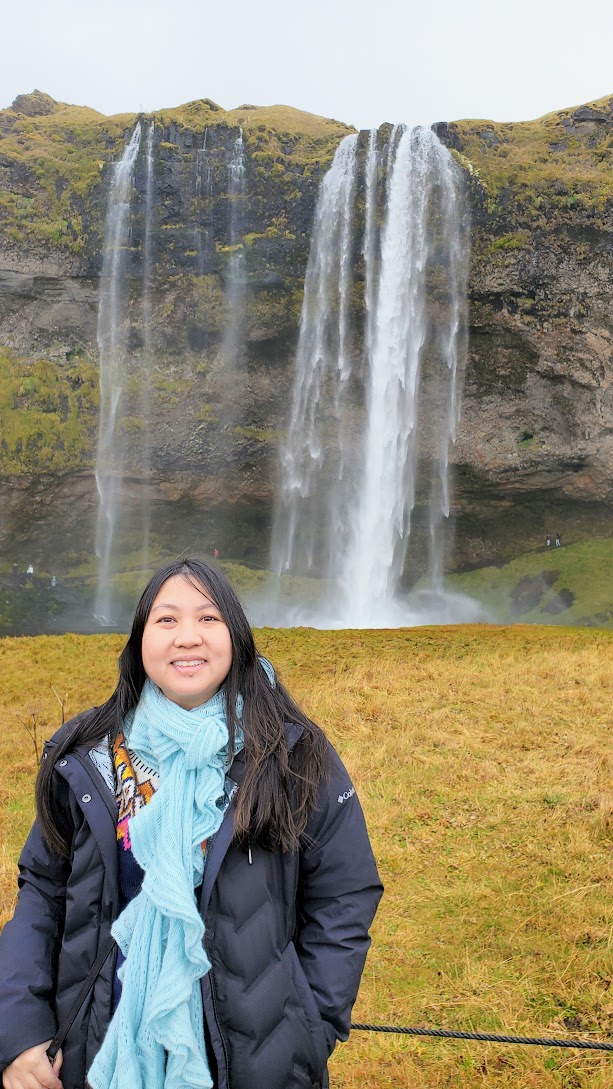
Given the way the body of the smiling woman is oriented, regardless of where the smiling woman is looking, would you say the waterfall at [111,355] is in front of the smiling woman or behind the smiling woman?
behind

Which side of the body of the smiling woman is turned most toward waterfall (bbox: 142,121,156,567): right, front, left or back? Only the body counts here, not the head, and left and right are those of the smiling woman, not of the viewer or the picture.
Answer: back

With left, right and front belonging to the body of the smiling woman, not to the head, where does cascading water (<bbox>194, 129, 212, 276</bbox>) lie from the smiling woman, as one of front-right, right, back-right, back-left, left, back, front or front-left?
back

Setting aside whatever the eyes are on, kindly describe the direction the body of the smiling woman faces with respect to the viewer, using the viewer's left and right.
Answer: facing the viewer

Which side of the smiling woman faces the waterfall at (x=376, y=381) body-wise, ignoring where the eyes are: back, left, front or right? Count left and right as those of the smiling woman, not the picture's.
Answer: back

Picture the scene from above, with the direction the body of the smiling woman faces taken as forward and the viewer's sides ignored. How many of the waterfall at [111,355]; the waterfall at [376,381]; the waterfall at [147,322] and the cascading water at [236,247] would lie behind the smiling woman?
4

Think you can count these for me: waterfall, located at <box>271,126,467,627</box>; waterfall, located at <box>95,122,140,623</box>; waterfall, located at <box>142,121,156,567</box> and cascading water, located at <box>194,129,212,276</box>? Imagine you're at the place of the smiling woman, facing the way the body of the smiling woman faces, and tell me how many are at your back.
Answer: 4

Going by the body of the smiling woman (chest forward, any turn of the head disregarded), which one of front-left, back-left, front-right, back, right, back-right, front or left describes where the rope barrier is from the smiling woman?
back-left

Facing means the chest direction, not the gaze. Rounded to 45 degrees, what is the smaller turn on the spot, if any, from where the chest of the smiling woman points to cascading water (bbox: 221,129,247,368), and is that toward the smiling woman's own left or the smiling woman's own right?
approximately 180°
